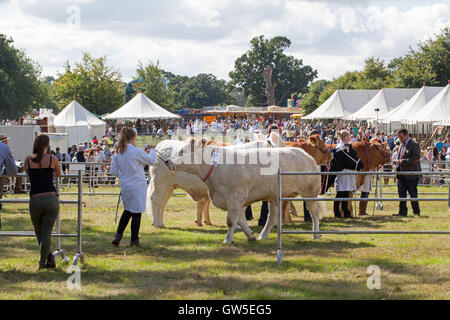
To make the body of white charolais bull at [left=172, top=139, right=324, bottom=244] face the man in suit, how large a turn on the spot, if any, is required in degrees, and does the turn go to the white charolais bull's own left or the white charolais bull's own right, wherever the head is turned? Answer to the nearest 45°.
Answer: approximately 135° to the white charolais bull's own right

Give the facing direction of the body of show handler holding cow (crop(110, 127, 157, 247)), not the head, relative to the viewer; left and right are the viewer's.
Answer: facing away from the viewer and to the right of the viewer

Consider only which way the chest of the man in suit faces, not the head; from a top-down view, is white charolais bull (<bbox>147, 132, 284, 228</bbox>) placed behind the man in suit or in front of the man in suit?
in front

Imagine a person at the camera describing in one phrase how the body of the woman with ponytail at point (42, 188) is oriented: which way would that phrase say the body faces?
away from the camera

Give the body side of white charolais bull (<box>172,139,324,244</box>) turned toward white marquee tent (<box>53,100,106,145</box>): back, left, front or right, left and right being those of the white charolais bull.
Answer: right

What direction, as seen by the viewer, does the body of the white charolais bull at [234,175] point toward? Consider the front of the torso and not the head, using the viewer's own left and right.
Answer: facing to the left of the viewer

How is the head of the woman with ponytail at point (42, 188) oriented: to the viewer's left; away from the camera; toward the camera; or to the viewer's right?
away from the camera
